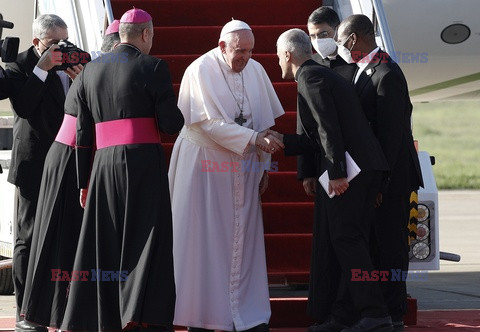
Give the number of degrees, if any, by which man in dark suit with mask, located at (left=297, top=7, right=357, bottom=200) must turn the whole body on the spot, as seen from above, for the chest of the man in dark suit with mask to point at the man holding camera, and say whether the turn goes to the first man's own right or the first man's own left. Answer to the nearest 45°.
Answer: approximately 45° to the first man's own right

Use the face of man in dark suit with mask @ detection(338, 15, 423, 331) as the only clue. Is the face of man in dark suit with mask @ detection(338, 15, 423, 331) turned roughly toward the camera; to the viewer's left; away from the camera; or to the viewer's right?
to the viewer's left

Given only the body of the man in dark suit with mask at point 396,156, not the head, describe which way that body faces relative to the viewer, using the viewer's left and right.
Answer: facing to the left of the viewer

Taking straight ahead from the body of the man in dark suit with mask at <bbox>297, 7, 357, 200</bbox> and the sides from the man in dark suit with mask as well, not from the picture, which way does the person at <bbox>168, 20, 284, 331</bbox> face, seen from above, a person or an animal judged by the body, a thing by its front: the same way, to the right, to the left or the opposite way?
to the left

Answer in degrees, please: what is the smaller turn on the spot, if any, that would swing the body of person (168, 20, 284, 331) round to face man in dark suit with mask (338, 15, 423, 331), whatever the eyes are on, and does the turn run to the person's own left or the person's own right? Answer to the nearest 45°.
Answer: approximately 45° to the person's own left

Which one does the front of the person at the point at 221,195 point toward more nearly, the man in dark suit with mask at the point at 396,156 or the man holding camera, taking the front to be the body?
the man in dark suit with mask

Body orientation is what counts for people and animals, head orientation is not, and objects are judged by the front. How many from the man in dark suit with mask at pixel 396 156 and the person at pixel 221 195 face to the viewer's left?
1

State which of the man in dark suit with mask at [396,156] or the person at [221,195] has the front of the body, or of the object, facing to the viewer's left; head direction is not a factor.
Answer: the man in dark suit with mask
